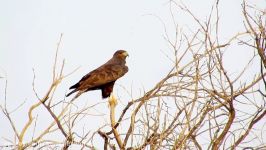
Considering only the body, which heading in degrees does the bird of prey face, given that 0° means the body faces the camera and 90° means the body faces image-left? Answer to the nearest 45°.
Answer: approximately 270°
